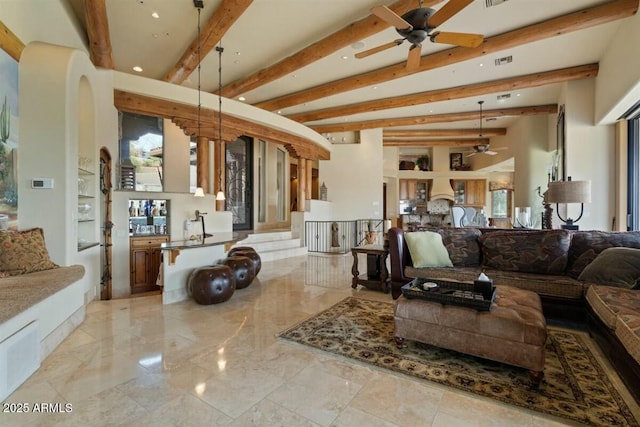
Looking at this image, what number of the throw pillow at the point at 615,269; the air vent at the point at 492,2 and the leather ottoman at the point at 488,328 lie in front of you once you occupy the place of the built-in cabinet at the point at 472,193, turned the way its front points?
3

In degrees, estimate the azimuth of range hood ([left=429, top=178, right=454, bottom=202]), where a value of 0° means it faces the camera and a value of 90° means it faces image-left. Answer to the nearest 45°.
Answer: approximately 0°

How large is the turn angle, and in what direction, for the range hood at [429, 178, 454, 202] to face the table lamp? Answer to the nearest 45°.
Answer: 0° — it already faces it

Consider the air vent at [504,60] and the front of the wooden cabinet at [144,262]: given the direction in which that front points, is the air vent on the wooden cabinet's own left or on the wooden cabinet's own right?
on the wooden cabinet's own left

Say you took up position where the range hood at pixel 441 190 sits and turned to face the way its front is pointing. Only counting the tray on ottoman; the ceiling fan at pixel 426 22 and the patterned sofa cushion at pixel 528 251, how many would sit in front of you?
3

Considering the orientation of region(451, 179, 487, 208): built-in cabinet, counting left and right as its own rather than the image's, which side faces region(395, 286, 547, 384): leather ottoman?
front

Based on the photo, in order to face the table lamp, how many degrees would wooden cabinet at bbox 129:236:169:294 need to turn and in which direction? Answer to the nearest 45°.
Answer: approximately 45° to its left

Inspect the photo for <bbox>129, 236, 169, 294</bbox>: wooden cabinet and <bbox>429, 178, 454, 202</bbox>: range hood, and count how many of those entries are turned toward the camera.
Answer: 2

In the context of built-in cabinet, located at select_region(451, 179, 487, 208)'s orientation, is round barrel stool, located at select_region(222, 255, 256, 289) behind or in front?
in front

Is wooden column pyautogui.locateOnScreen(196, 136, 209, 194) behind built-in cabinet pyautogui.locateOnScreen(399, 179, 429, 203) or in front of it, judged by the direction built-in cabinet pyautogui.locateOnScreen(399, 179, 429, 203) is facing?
in front

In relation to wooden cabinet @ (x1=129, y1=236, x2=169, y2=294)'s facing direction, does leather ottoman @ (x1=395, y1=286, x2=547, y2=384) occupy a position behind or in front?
in front

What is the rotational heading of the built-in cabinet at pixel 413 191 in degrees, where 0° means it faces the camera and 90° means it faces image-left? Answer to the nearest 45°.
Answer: approximately 0°
